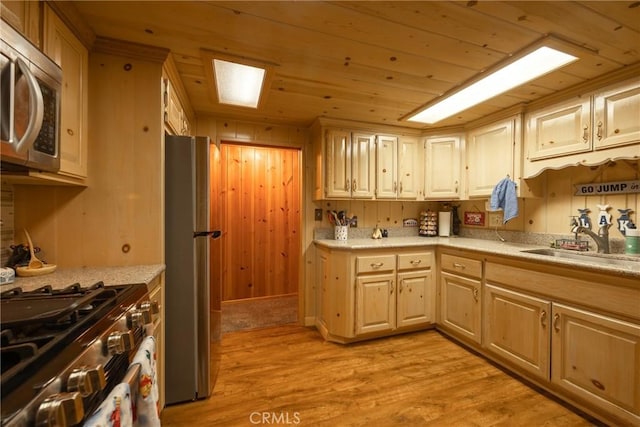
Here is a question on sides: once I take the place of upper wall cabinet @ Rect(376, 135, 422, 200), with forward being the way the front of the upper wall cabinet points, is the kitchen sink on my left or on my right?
on my left

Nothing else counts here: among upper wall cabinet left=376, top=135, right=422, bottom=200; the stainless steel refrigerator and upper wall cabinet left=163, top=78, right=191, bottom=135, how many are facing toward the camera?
1

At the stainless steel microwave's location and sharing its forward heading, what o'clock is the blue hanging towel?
The blue hanging towel is roughly at 11 o'clock from the stainless steel microwave.

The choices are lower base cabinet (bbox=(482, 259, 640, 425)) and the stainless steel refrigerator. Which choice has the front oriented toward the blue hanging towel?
the stainless steel refrigerator

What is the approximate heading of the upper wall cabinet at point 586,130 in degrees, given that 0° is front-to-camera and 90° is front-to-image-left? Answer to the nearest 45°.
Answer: approximately 45°

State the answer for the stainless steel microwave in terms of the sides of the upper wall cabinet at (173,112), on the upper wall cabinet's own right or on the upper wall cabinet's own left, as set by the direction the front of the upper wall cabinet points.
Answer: on the upper wall cabinet's own right

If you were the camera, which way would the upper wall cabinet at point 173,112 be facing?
facing to the right of the viewer
